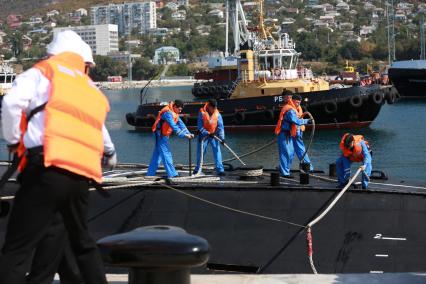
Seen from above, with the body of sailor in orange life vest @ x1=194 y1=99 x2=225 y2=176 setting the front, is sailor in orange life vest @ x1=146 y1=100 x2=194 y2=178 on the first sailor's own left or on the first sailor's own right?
on the first sailor's own right

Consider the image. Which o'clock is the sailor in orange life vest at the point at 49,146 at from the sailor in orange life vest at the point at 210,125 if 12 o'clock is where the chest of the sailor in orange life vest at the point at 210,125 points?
the sailor in orange life vest at the point at 49,146 is roughly at 12 o'clock from the sailor in orange life vest at the point at 210,125.

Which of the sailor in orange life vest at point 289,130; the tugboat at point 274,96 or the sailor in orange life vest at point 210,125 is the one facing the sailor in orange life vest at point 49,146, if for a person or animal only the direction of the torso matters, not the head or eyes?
the sailor in orange life vest at point 210,125

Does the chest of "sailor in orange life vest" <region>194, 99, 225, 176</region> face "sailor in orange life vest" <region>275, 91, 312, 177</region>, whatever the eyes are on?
no

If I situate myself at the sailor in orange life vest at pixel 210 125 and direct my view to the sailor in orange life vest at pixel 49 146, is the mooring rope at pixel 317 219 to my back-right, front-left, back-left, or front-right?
front-left

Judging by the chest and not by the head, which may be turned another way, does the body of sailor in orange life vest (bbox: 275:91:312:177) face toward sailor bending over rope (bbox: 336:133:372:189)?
no

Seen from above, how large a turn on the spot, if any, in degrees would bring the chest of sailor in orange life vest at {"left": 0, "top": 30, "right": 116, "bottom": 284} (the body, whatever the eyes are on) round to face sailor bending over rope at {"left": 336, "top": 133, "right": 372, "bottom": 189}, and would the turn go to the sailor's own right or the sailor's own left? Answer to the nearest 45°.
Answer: approximately 90° to the sailor's own right

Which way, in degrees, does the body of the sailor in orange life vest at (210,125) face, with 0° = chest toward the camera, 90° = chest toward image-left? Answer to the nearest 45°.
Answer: approximately 0°

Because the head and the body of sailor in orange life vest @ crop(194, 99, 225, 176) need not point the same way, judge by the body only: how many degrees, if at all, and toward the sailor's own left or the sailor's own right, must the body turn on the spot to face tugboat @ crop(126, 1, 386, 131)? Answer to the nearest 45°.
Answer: approximately 180°

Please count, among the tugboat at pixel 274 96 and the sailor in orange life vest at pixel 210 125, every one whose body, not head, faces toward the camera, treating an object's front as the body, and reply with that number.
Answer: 1

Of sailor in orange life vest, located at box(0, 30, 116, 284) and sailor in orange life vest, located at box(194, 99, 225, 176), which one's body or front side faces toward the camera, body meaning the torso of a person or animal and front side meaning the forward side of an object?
sailor in orange life vest, located at box(194, 99, 225, 176)

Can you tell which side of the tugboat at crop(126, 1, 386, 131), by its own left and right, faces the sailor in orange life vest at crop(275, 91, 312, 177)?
right
